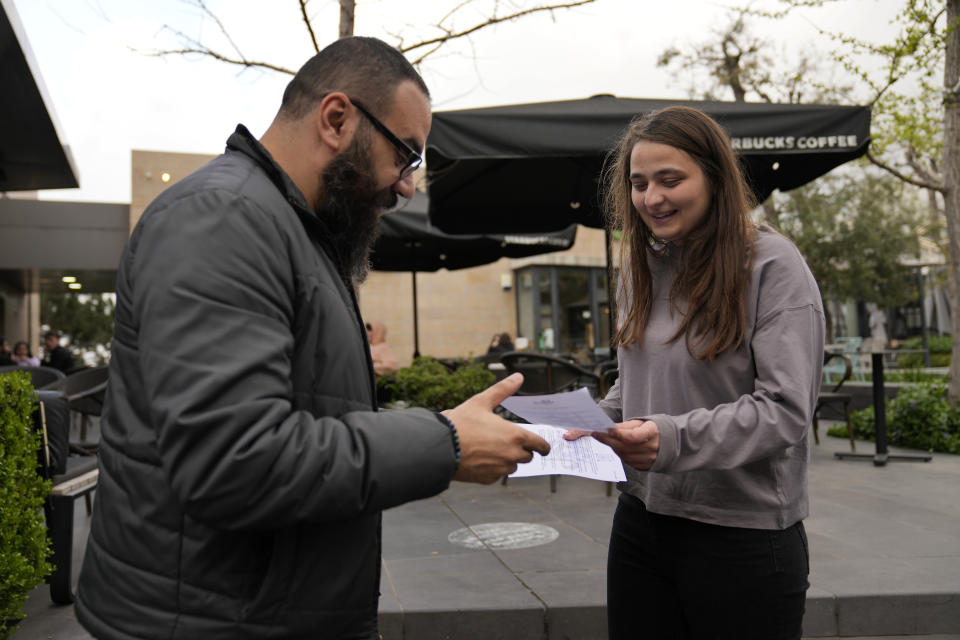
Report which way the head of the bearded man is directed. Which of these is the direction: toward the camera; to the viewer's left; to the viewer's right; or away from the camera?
to the viewer's right

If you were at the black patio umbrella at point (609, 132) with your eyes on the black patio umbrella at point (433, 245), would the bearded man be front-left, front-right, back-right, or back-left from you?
back-left

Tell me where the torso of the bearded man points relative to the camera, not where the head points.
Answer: to the viewer's right

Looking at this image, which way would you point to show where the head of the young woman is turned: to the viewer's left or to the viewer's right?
to the viewer's left

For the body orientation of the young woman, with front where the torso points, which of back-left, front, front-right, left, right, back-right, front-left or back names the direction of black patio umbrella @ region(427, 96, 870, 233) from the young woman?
back-right

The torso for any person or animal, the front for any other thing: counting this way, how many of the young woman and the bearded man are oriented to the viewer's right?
1

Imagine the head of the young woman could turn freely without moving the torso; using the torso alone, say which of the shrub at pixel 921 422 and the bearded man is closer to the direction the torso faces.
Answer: the bearded man

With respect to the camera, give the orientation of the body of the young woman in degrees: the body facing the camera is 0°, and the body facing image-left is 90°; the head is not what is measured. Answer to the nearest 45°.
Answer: approximately 45°

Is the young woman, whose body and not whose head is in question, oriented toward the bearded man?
yes

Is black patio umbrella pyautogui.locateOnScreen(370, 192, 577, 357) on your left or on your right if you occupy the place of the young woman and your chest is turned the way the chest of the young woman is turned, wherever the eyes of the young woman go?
on your right

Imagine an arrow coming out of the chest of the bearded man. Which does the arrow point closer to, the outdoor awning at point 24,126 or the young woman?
the young woman

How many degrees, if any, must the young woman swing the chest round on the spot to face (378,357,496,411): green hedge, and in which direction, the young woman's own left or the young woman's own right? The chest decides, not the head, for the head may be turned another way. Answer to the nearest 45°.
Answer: approximately 90° to the young woman's own right

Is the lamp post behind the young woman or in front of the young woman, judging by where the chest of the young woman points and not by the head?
behind
